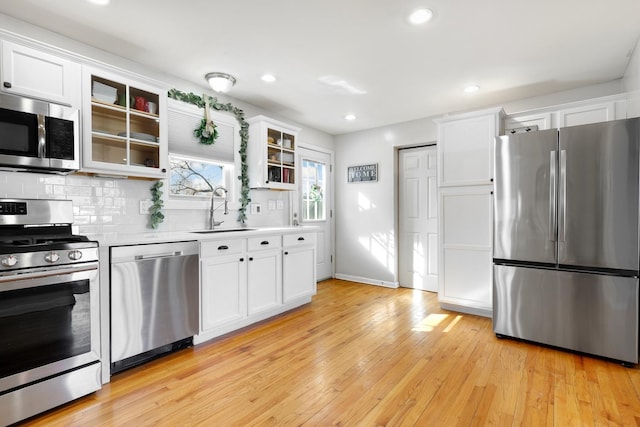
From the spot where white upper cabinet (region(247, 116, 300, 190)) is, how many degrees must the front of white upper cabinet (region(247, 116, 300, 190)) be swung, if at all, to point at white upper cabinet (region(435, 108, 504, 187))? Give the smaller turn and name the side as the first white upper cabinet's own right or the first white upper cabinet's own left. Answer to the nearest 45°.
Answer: approximately 45° to the first white upper cabinet's own left

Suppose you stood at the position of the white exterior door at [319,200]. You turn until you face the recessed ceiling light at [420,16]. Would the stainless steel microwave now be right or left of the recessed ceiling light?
right

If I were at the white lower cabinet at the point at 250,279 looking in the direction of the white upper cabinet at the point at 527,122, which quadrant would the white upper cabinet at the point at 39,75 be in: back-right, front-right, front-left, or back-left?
back-right

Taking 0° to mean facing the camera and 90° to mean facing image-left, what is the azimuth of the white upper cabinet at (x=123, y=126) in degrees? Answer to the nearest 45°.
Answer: approximately 315°

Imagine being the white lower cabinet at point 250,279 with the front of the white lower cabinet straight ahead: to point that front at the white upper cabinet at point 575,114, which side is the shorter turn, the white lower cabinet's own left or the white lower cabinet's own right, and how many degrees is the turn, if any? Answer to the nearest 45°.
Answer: approximately 45° to the white lower cabinet's own left

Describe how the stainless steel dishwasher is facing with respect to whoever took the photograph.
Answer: facing the viewer and to the right of the viewer

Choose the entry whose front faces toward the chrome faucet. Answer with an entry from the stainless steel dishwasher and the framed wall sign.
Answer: the framed wall sign

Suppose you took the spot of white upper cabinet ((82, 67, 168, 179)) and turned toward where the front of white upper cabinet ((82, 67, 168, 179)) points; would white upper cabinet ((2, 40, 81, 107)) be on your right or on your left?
on your right

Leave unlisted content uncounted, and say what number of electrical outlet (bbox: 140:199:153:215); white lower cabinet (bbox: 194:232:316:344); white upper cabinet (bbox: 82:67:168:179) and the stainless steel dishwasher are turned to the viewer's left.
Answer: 0

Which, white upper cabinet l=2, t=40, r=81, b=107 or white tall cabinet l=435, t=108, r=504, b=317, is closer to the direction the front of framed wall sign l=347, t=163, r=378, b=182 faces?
the white upper cabinet

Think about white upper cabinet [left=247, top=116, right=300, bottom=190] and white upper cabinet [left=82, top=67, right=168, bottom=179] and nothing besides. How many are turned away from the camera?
0

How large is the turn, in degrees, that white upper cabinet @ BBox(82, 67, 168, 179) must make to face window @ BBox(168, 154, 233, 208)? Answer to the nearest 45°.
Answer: approximately 90° to its left
